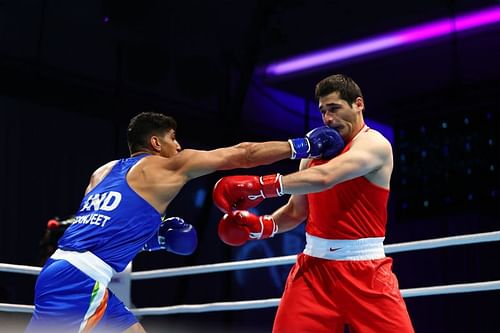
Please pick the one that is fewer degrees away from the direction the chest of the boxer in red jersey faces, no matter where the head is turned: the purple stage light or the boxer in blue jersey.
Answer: the boxer in blue jersey

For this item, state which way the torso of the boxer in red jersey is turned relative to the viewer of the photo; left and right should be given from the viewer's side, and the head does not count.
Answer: facing the viewer and to the left of the viewer

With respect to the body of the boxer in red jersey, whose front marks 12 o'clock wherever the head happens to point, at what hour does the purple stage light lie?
The purple stage light is roughly at 5 o'clock from the boxer in red jersey.

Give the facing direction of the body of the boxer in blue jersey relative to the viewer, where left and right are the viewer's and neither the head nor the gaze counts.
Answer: facing away from the viewer and to the right of the viewer

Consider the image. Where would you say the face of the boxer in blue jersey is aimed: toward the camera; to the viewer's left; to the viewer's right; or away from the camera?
to the viewer's right

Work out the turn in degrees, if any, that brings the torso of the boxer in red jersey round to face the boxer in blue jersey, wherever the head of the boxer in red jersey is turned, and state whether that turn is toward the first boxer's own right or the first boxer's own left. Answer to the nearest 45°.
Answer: approximately 45° to the first boxer's own right

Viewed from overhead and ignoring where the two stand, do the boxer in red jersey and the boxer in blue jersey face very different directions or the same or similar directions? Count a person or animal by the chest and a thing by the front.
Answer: very different directions

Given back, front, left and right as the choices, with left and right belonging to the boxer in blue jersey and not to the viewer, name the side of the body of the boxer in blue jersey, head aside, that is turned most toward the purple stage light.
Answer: front
